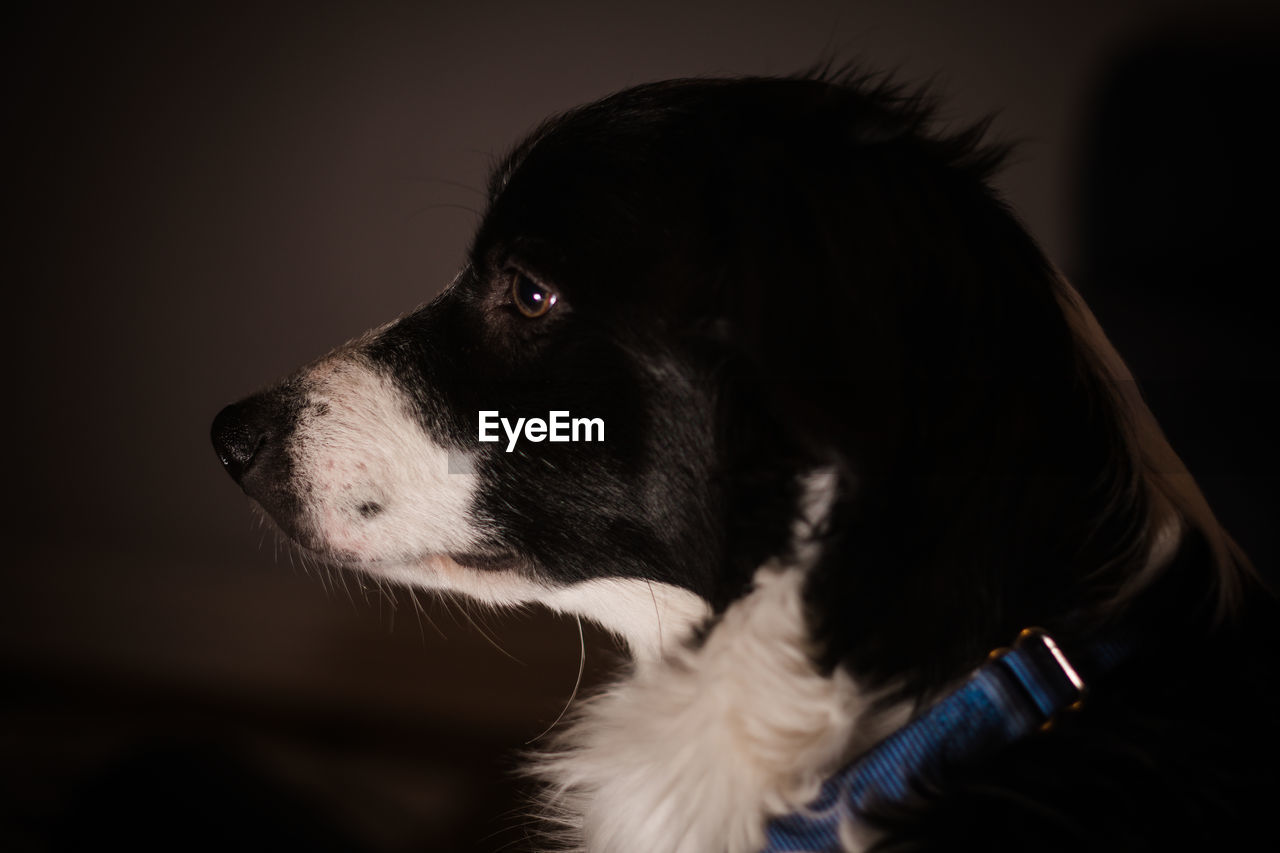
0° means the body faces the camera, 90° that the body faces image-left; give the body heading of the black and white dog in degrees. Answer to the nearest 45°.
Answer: approximately 90°
